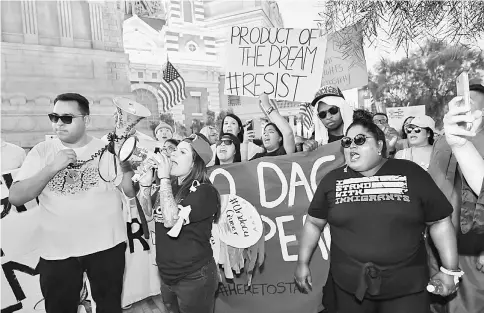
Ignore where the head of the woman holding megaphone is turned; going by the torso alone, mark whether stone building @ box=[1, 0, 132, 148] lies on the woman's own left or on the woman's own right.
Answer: on the woman's own right

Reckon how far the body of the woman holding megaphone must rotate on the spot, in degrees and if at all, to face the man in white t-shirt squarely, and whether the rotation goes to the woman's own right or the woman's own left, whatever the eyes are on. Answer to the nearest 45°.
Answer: approximately 45° to the woman's own right

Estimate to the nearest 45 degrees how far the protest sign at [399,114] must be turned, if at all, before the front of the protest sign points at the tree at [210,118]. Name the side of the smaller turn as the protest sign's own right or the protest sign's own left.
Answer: approximately 135° to the protest sign's own right

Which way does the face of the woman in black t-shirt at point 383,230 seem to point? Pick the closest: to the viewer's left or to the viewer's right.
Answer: to the viewer's left

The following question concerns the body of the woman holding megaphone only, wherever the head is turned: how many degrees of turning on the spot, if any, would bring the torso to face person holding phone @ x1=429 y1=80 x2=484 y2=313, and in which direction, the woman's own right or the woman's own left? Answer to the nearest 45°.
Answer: approximately 135° to the woman's own left

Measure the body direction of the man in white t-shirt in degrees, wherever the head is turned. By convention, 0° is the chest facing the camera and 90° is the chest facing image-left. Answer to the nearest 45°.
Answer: approximately 0°

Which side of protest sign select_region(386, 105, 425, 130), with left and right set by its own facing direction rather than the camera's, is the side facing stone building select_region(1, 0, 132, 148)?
right

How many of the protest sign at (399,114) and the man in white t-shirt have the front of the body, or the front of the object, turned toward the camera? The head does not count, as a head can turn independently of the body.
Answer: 2

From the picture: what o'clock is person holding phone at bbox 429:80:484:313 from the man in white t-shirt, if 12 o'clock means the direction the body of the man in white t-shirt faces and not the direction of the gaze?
The person holding phone is roughly at 10 o'clock from the man in white t-shirt.

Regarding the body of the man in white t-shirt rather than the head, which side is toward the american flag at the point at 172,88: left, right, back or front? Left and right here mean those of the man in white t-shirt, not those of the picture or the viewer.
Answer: back
